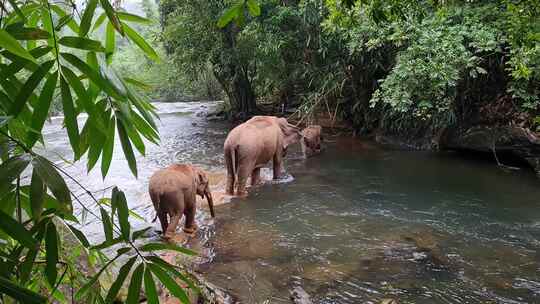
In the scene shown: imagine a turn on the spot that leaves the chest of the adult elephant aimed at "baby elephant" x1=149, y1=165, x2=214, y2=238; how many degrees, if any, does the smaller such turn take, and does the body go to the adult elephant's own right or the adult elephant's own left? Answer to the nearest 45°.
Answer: approximately 135° to the adult elephant's own right

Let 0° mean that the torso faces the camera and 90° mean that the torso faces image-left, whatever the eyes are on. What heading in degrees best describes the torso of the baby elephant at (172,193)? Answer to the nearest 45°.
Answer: approximately 225°

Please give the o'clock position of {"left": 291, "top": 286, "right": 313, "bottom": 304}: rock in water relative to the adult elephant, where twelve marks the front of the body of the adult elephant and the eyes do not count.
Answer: The rock in water is roughly at 4 o'clock from the adult elephant.

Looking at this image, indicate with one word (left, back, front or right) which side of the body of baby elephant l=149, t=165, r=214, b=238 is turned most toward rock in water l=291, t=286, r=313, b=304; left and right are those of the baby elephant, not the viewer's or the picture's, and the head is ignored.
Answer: right

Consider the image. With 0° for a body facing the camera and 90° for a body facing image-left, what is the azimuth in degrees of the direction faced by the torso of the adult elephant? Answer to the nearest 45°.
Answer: approximately 225°

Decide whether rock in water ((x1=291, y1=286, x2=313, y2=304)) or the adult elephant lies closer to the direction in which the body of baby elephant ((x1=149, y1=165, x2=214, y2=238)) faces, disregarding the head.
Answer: the adult elephant
